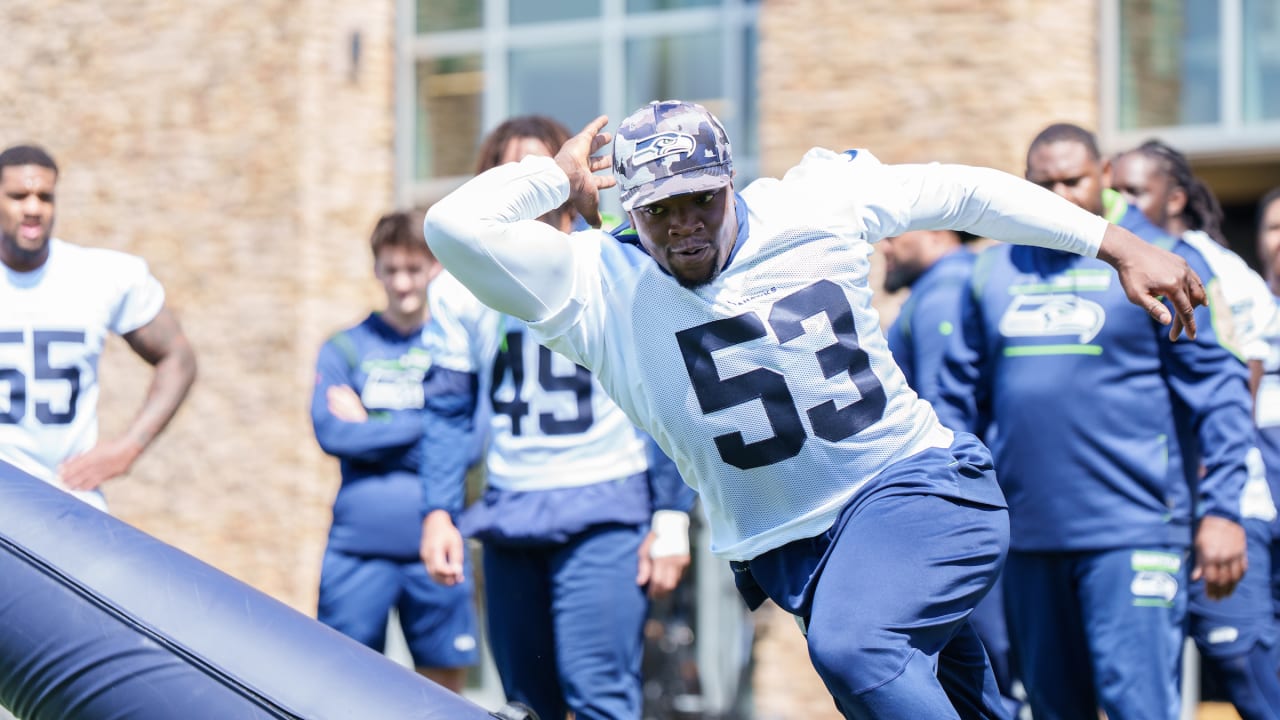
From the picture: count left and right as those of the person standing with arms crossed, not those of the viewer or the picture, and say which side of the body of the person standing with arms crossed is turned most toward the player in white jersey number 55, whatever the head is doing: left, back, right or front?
right

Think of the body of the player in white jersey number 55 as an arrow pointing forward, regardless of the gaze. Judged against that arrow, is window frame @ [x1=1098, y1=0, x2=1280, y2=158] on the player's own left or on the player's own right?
on the player's own left

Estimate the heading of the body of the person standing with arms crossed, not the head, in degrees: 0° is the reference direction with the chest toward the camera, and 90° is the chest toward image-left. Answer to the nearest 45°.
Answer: approximately 0°

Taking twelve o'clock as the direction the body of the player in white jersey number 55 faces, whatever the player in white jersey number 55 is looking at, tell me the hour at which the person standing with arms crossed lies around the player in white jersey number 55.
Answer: The person standing with arms crossed is roughly at 9 o'clock from the player in white jersey number 55.

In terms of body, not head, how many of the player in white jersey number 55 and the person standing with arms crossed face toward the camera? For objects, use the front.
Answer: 2
